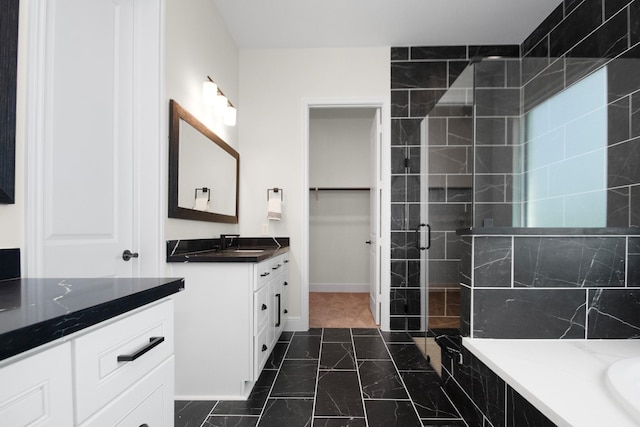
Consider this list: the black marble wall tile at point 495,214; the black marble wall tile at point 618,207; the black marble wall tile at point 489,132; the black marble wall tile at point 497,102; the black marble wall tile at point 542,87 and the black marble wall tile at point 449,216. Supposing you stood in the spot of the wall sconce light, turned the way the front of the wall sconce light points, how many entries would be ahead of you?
6

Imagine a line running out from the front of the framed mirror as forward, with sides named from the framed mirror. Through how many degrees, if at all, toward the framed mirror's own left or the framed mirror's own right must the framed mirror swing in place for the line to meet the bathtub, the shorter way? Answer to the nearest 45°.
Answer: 0° — it already faces it

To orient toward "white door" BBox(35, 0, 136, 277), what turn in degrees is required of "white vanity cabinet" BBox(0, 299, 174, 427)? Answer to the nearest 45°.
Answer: approximately 135° to its left

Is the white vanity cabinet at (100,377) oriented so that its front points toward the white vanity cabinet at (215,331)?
no

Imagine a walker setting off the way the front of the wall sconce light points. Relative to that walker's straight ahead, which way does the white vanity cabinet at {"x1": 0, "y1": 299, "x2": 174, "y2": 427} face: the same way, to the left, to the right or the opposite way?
the same way

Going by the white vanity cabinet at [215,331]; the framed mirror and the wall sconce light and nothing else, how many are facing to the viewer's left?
0

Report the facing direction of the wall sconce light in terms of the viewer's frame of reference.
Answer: facing the viewer and to the right of the viewer

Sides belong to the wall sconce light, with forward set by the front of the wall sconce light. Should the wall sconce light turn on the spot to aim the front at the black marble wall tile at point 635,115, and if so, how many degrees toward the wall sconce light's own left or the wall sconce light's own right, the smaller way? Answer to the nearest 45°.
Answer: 0° — it already faces it

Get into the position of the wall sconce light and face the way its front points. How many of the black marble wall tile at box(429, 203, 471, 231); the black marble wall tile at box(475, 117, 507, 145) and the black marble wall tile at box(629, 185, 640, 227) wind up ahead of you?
3

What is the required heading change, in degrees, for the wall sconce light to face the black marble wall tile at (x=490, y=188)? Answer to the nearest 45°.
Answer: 0° — it already faces it

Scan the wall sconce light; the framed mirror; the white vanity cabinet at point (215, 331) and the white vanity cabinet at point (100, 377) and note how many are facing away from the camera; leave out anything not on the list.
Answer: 0

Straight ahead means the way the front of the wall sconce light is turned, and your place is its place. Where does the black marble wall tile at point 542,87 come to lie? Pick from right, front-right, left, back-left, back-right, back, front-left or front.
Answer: front

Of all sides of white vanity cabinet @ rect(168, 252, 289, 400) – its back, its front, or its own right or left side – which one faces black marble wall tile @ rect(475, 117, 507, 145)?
front

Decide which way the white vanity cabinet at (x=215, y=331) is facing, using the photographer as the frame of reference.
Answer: facing to the right of the viewer

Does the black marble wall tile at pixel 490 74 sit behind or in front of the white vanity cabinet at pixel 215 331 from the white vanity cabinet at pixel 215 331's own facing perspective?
in front
